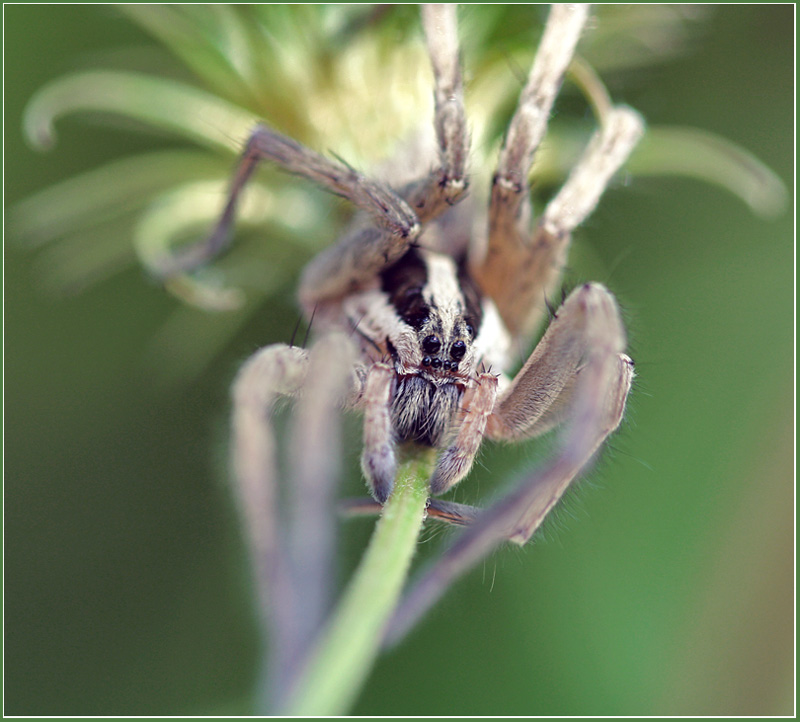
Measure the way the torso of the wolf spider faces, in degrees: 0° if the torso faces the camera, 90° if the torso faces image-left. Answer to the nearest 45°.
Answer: approximately 0°
